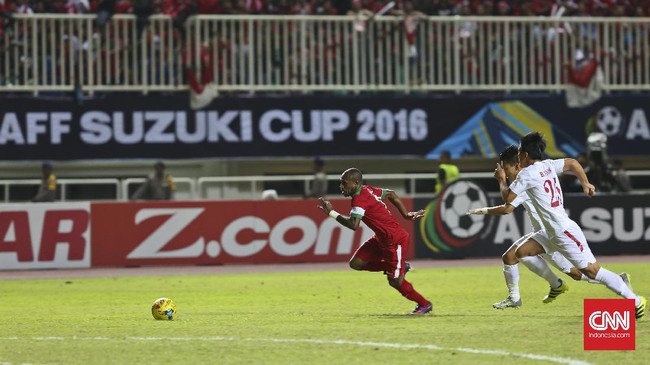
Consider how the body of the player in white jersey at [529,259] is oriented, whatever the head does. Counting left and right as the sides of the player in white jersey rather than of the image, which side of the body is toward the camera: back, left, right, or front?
left

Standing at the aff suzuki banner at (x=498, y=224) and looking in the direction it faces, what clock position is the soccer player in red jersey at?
The soccer player in red jersey is roughly at 12 o'clock from the aff suzuki banner.

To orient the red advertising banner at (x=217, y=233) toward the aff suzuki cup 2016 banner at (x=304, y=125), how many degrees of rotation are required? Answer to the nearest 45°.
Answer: approximately 135° to its left

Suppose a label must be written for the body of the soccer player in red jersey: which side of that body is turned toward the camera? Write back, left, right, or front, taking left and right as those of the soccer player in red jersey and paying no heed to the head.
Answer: left

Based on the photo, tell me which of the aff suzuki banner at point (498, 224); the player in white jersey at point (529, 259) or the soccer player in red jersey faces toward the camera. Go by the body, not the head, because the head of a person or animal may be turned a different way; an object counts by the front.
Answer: the aff suzuki banner

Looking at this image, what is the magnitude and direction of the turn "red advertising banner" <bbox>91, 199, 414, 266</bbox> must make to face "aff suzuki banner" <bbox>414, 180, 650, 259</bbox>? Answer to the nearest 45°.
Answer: approximately 90° to its left

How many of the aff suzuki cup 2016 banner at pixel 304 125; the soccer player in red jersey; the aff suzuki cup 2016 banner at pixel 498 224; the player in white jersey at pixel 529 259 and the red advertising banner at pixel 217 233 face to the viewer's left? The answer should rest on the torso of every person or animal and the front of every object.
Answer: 2

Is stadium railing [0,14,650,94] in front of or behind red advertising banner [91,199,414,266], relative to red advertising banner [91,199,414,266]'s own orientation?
behind

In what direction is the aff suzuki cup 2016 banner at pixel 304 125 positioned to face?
toward the camera

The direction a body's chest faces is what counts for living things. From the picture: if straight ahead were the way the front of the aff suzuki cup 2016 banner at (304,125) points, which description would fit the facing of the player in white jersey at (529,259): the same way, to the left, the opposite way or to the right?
to the right

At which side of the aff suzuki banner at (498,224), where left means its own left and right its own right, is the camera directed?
front

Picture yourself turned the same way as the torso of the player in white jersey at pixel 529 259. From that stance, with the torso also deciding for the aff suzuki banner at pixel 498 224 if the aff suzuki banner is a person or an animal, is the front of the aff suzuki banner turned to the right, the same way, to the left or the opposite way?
to the left

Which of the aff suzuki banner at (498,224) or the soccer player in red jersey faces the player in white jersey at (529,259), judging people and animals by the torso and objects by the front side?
the aff suzuki banner

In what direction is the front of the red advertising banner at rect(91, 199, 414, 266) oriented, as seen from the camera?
facing the viewer

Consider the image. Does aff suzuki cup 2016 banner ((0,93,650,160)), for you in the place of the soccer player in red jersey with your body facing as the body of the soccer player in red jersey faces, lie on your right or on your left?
on your right
